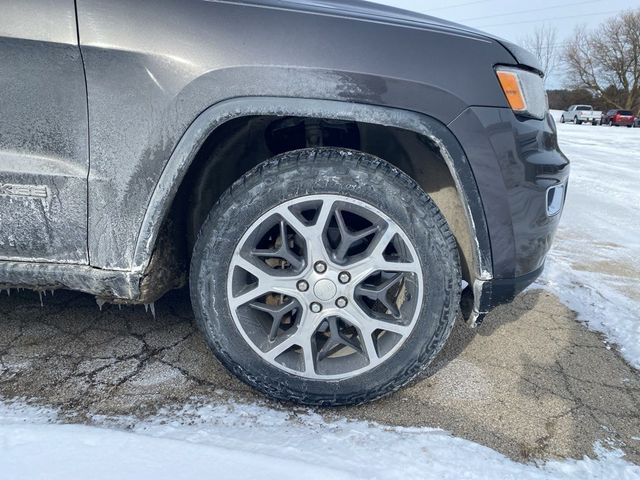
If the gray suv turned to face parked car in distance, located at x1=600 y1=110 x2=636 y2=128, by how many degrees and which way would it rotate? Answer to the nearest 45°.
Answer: approximately 45° to its left

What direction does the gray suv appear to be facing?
to the viewer's right

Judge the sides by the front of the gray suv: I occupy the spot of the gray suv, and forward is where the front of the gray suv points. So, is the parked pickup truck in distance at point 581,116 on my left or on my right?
on my left
